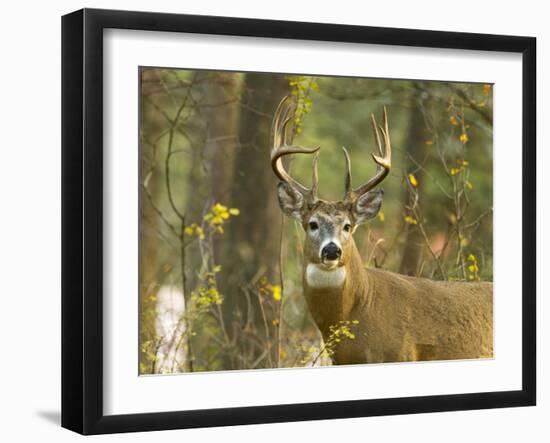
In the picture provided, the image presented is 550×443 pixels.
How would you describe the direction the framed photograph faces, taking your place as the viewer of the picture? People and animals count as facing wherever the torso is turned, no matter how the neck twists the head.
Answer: facing the viewer and to the right of the viewer
